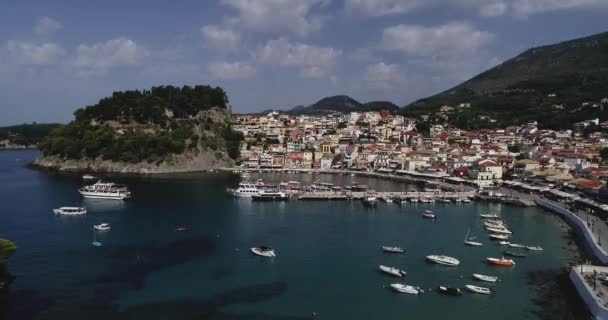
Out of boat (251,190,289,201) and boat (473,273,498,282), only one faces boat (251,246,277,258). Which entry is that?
boat (473,273,498,282)

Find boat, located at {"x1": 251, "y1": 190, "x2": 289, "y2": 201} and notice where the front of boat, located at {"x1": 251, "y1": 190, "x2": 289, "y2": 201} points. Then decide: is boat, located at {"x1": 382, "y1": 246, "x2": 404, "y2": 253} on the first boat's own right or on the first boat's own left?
on the first boat's own left

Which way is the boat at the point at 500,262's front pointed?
to the viewer's left

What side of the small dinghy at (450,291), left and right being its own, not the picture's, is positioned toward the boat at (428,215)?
right

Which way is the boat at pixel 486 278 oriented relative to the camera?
to the viewer's left

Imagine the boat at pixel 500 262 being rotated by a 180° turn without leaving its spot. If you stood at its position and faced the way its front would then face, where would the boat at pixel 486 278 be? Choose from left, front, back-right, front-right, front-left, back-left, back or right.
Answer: right

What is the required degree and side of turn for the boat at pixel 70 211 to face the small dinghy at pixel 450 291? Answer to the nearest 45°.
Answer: approximately 135° to its left

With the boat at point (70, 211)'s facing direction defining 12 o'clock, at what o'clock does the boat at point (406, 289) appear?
the boat at point (406, 289) is roughly at 8 o'clock from the boat at point (70, 211).

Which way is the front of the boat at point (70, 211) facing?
to the viewer's left

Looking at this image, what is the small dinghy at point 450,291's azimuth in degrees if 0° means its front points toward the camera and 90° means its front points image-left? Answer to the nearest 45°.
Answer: approximately 90°

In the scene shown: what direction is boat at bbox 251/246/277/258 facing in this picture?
to the viewer's left

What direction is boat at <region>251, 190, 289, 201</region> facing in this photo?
to the viewer's left

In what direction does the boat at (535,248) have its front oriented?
to the viewer's left
